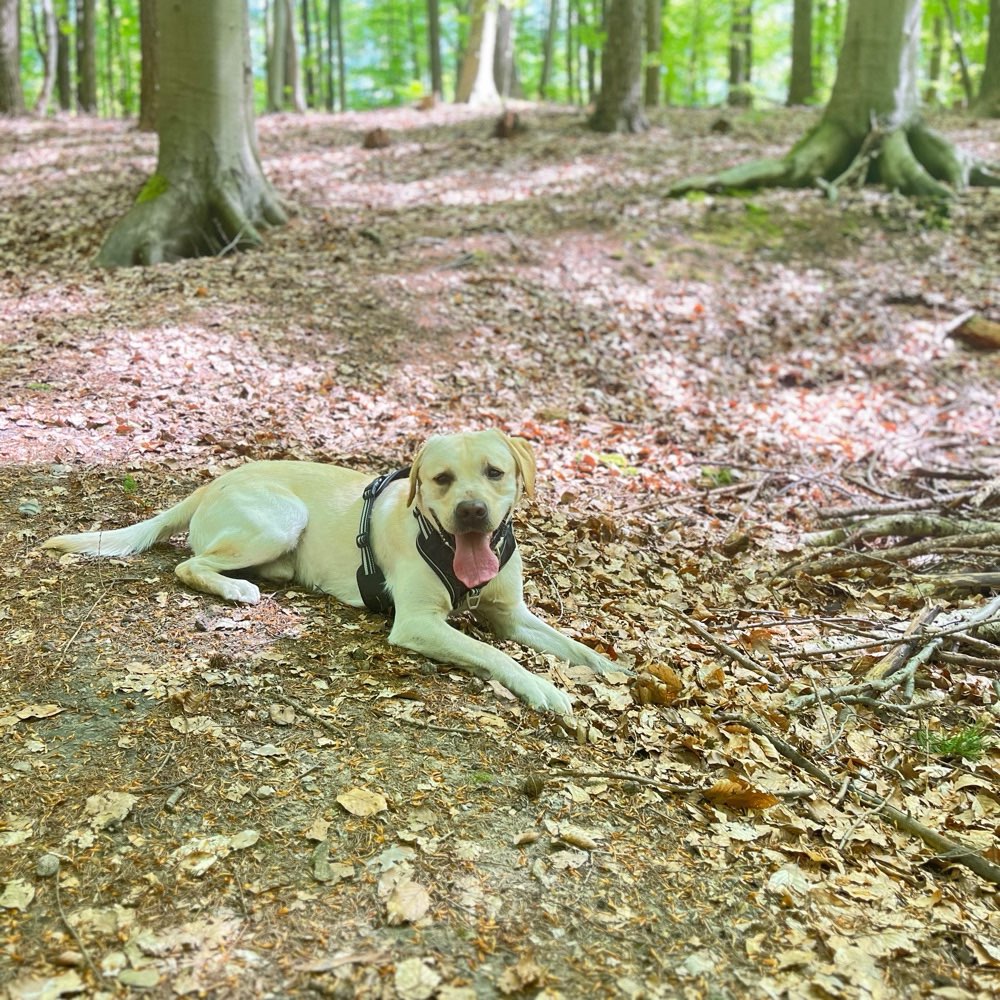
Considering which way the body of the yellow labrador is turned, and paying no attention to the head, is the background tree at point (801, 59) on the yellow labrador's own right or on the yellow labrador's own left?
on the yellow labrador's own left

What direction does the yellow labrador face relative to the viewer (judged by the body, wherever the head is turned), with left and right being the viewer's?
facing the viewer and to the right of the viewer

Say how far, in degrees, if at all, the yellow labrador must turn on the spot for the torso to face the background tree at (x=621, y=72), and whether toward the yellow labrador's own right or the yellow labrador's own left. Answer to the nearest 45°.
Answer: approximately 135° to the yellow labrador's own left

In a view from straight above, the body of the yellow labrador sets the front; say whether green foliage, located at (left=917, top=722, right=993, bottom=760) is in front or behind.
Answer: in front

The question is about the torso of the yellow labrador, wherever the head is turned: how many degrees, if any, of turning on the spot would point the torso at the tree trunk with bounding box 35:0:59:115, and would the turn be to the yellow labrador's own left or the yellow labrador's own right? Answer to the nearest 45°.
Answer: approximately 135° to the yellow labrador's own left

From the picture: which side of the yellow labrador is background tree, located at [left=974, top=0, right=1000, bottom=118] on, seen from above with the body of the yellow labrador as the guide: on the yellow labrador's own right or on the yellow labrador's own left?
on the yellow labrador's own left

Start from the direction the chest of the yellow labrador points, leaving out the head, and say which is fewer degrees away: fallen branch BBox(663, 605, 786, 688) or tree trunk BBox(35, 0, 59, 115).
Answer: the fallen branch

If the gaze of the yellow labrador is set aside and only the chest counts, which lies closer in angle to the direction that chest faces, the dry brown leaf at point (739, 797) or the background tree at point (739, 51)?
the dry brown leaf
